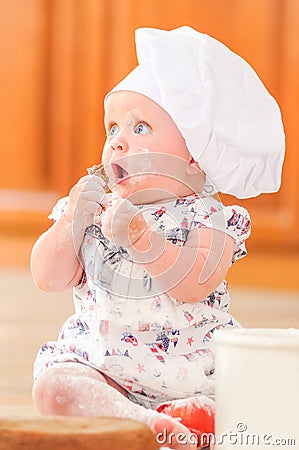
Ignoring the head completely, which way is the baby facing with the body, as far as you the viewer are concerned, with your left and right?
facing the viewer and to the left of the viewer

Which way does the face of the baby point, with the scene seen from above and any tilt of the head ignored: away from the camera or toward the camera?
toward the camera
